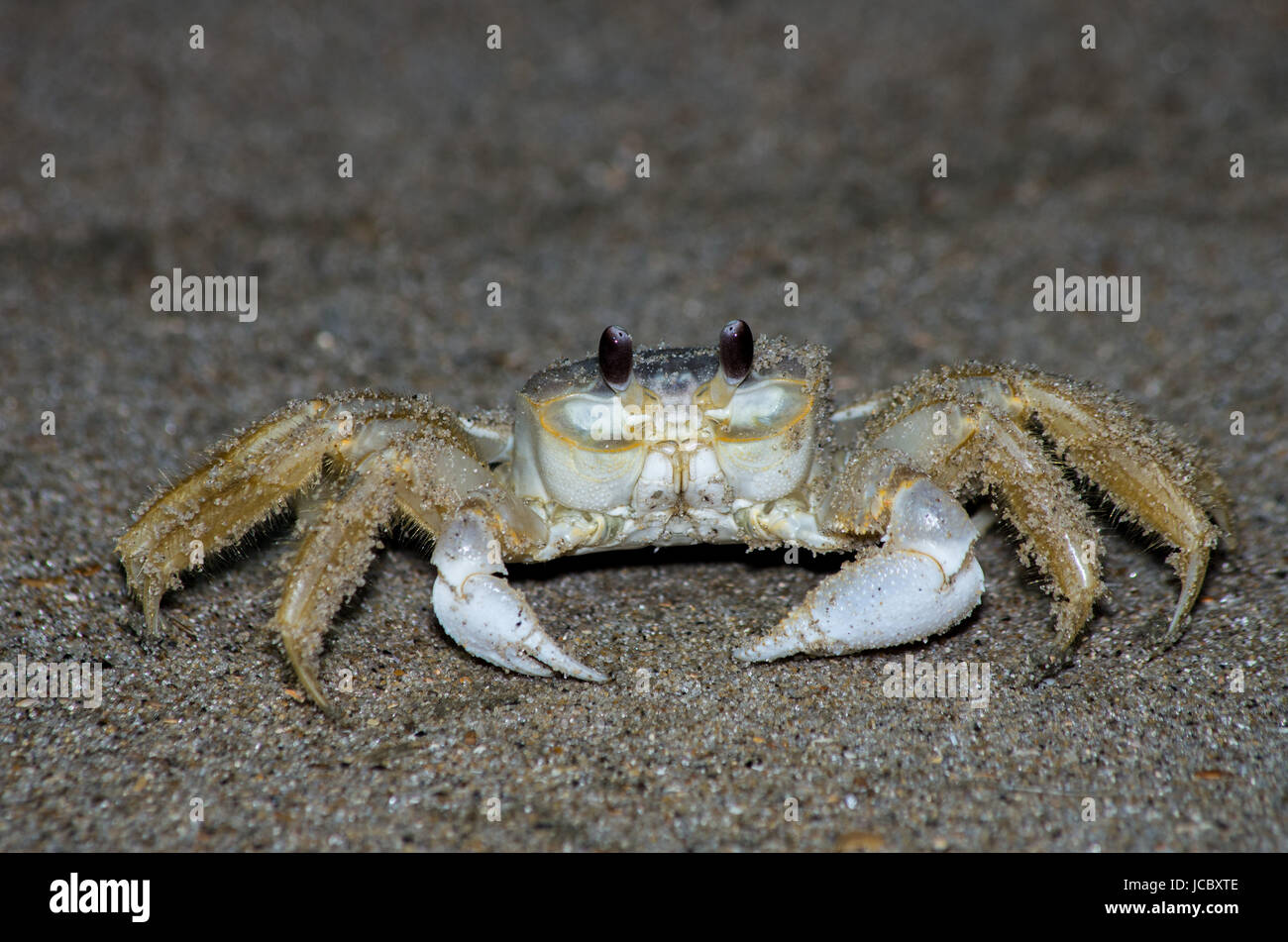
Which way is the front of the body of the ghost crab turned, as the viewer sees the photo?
toward the camera
